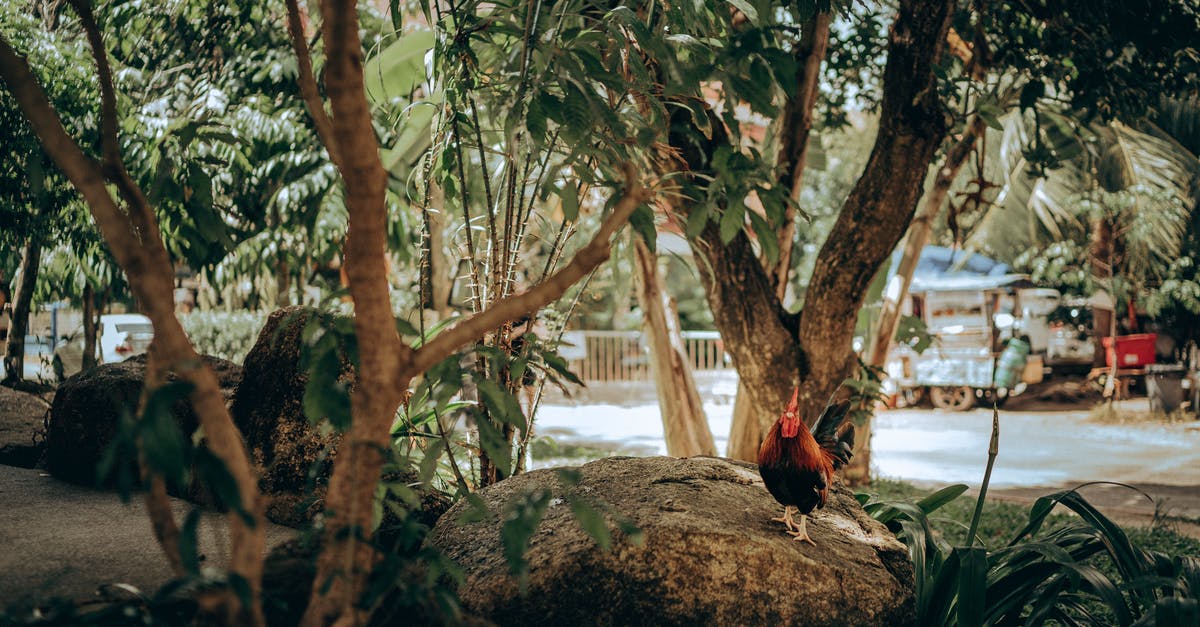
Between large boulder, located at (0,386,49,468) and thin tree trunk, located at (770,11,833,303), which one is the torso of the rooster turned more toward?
the large boulder

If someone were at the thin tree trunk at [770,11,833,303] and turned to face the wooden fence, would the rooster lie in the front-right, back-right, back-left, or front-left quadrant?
back-left

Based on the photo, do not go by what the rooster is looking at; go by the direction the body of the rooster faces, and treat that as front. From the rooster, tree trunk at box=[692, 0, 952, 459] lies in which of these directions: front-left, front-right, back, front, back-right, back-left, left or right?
back-right

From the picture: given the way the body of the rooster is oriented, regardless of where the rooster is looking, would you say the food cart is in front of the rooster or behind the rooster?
behind

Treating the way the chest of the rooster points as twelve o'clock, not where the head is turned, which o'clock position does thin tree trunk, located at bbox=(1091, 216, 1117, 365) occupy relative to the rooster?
The thin tree trunk is roughly at 5 o'clock from the rooster.

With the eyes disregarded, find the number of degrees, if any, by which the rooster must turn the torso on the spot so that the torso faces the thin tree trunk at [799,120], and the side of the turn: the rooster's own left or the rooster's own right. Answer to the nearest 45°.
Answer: approximately 135° to the rooster's own right

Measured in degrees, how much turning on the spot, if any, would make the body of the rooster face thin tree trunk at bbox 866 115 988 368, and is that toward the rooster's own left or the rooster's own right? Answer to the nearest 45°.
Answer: approximately 135° to the rooster's own right

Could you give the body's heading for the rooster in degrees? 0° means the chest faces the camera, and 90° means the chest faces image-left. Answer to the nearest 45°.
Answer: approximately 45°

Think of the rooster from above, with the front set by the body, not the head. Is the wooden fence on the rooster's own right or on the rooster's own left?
on the rooster's own right

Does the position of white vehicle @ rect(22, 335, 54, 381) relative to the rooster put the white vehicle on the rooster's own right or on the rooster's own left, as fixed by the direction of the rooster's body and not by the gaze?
on the rooster's own right

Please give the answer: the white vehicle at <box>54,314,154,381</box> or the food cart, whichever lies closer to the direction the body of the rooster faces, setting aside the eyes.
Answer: the white vehicle

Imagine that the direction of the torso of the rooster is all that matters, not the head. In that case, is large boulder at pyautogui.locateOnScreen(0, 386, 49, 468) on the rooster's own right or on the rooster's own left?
on the rooster's own right

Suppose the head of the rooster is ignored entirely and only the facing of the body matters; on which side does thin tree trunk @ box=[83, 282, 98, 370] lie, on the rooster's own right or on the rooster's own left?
on the rooster's own right
